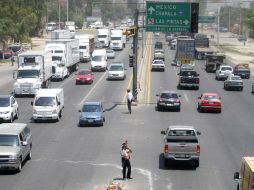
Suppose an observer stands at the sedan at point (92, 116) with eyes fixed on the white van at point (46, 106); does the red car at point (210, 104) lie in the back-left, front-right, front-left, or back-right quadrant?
back-right

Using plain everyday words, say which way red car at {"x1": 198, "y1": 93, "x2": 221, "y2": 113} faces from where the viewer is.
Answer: facing away from the viewer

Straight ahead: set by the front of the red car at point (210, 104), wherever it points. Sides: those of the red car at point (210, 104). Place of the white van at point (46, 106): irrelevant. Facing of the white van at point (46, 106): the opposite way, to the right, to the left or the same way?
the opposite way

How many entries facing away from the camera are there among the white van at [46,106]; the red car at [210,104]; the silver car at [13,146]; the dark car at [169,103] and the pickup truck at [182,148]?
3

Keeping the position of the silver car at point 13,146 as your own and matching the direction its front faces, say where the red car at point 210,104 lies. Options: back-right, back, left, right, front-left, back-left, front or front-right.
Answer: back

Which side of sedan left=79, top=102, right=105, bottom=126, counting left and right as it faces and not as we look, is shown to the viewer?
front

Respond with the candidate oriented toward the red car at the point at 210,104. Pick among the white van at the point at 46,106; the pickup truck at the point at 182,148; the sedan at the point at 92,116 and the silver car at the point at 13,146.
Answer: the pickup truck

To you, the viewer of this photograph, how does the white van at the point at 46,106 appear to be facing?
facing the viewer

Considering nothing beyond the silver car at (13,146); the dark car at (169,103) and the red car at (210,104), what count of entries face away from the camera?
2

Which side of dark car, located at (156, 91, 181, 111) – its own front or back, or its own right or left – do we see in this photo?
back

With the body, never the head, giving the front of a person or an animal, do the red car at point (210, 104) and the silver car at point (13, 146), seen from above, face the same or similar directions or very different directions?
very different directions

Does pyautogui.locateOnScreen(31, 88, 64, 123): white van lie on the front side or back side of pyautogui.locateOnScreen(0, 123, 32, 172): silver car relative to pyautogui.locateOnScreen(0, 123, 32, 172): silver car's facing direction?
on the back side

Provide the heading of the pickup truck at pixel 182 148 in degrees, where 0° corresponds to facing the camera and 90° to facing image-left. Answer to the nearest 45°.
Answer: approximately 180°

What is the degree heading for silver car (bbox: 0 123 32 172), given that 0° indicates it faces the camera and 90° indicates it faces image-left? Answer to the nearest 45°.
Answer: approximately 45°

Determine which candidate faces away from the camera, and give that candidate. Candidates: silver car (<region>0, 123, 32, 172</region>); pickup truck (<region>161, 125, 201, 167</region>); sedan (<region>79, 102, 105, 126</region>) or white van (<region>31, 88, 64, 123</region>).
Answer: the pickup truck

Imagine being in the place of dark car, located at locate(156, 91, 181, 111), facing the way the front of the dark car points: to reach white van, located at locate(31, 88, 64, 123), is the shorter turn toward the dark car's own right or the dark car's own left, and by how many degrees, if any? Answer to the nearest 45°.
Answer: approximately 135° to the dark car's own left

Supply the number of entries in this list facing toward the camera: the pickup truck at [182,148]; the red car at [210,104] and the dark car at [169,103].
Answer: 0

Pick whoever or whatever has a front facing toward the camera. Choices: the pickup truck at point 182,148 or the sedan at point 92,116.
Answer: the sedan

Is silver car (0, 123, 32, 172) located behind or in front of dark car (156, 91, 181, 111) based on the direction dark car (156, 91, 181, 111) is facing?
behind

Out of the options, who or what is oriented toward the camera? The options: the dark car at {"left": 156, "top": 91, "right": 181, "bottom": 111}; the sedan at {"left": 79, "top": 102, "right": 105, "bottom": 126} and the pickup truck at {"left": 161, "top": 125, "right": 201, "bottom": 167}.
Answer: the sedan
